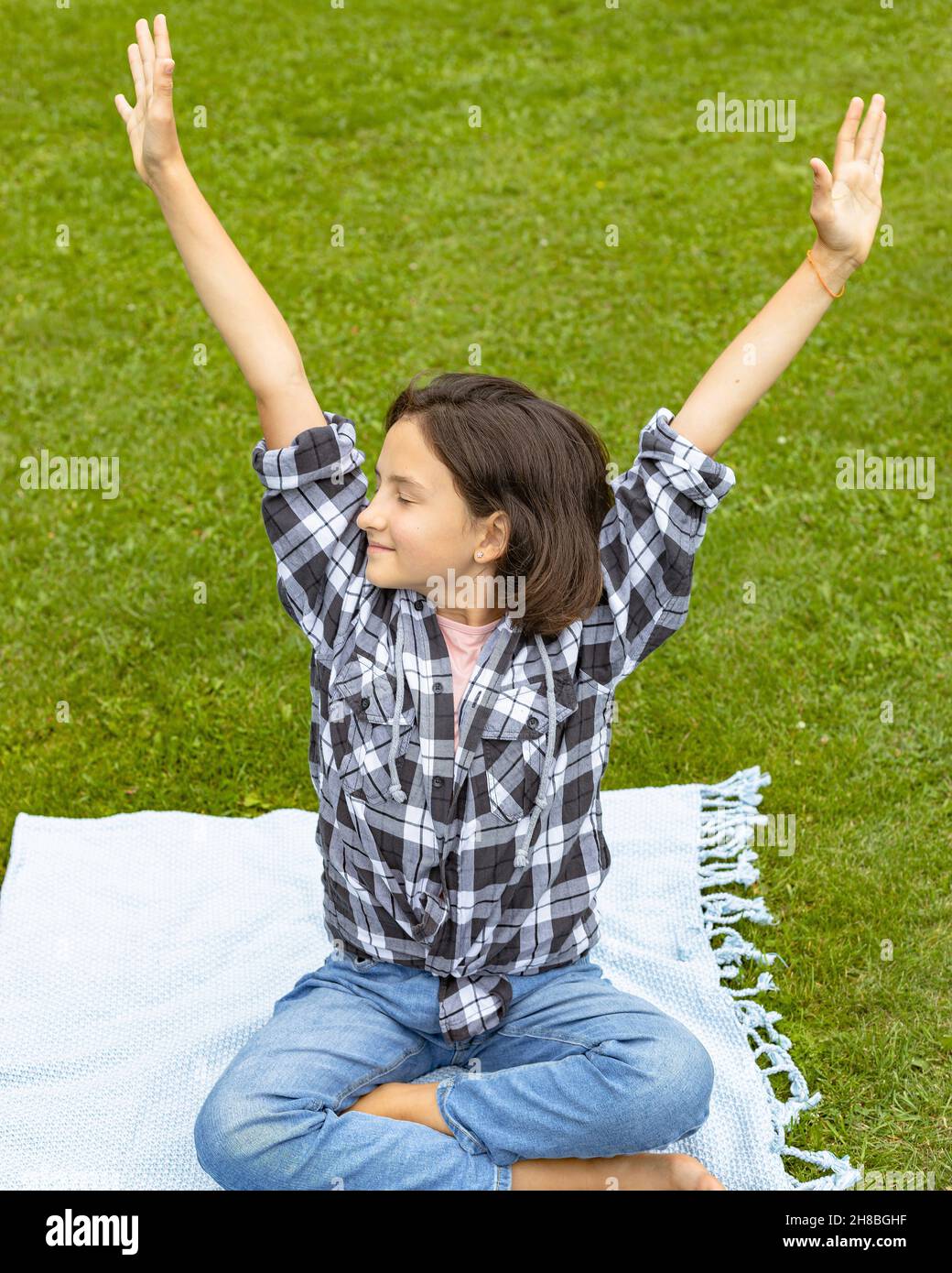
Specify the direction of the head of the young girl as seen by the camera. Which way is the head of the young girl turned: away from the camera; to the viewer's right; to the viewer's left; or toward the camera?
to the viewer's left

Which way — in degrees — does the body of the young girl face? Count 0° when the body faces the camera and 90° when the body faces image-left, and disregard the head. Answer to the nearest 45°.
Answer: approximately 0°
